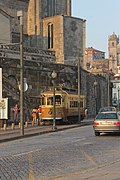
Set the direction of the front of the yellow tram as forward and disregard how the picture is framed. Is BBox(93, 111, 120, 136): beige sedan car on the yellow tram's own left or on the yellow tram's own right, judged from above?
on the yellow tram's own left

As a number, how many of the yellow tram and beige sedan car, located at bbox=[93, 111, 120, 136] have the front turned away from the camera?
1

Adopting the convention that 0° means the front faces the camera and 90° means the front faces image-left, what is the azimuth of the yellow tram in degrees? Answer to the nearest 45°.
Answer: approximately 45°

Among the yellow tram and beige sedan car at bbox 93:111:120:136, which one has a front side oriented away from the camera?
the beige sedan car

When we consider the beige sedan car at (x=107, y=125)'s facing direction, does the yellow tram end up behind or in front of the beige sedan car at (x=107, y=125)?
in front

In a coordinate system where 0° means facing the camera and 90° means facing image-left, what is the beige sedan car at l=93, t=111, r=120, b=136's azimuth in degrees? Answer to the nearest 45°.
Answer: approximately 180°
